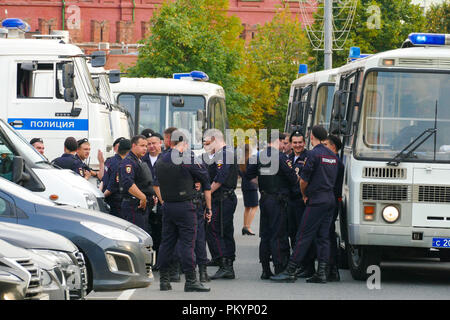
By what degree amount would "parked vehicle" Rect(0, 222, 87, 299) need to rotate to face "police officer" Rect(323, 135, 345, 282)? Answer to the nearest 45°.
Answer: approximately 90° to its left

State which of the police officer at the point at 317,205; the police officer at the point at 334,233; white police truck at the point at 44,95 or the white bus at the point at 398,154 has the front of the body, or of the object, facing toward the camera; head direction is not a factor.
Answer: the white bus

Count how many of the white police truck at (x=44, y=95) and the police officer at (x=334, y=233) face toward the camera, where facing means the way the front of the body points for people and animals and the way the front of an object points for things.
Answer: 0

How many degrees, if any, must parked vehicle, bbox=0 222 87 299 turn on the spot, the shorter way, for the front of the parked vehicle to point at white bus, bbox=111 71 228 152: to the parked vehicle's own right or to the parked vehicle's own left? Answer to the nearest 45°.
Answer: approximately 135° to the parked vehicle's own left

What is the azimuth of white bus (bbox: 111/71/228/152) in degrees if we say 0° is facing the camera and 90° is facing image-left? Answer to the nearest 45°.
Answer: approximately 315°

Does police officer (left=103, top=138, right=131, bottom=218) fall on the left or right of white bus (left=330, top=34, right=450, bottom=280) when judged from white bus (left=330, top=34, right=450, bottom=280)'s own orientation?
on its right

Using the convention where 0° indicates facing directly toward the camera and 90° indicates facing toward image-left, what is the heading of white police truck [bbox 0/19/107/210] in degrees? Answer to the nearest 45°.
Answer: approximately 270°

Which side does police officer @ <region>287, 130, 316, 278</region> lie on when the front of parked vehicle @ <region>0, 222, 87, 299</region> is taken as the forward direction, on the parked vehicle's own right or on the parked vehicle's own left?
on the parked vehicle's own left

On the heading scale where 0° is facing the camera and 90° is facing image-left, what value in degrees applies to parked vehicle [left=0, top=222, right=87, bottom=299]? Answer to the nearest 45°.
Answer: approximately 315°
